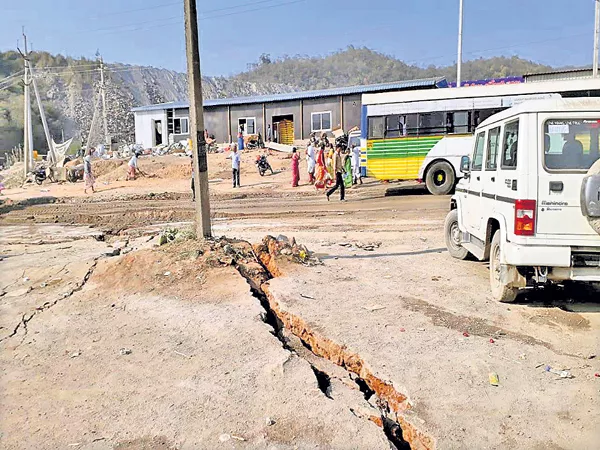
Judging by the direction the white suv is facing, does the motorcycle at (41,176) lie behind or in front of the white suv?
in front

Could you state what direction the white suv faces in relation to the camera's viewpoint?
facing away from the viewer and to the left of the viewer

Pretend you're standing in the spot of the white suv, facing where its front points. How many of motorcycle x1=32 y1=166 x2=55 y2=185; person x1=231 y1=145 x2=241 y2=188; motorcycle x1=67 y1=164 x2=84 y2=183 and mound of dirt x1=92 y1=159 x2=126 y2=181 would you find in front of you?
4

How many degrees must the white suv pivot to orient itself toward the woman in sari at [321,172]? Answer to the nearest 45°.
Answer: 0° — it already faces them

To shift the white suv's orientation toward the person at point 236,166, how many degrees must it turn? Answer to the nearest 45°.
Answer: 0° — it already faces them
